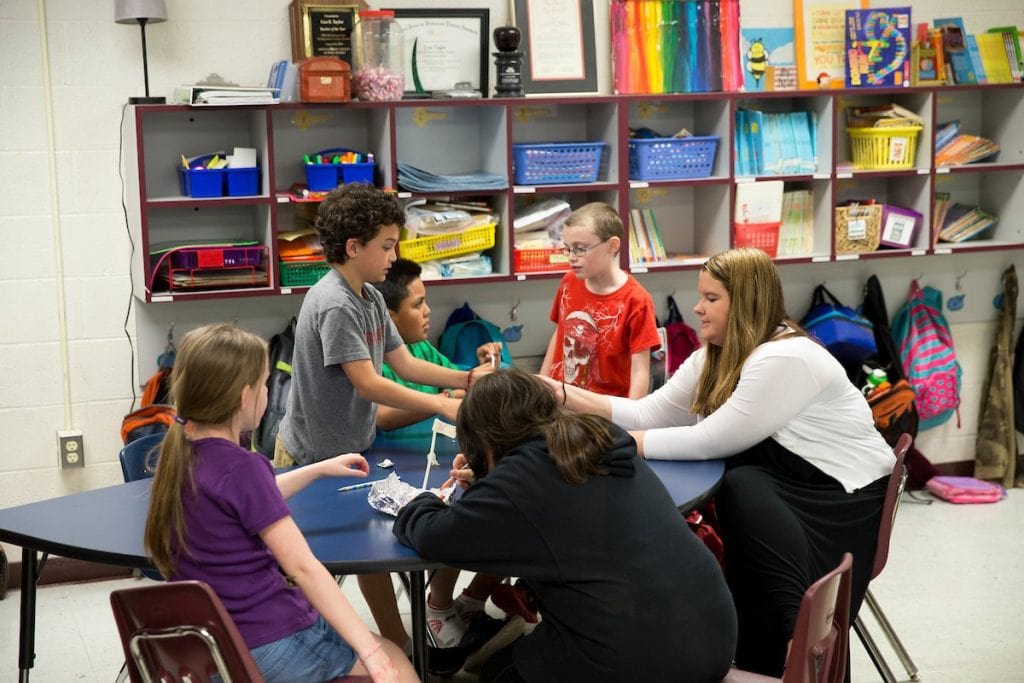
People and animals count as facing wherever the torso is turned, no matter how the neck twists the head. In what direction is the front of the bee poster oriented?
toward the camera

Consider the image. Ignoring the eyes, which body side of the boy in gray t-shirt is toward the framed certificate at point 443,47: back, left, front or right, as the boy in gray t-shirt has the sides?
left

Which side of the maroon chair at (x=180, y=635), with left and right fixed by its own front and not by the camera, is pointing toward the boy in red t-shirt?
front

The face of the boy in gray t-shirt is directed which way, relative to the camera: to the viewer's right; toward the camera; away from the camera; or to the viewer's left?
to the viewer's right

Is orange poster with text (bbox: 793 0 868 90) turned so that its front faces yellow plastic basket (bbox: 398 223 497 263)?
no

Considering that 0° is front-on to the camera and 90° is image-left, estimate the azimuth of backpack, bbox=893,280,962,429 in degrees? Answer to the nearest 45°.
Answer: approximately 0°

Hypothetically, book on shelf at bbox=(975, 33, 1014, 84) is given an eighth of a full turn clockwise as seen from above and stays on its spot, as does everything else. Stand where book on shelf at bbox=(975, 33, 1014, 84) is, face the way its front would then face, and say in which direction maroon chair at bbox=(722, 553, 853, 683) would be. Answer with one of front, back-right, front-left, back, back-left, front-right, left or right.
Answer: front-left

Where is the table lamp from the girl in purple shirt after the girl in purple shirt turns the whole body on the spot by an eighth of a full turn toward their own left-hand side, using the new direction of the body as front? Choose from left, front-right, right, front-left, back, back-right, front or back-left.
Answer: front

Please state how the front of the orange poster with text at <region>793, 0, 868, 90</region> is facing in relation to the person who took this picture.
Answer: facing the viewer

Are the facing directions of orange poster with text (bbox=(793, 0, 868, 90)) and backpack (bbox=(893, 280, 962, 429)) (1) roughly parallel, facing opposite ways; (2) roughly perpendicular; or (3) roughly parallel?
roughly parallel

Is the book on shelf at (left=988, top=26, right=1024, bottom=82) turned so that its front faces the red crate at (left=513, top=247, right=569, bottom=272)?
no

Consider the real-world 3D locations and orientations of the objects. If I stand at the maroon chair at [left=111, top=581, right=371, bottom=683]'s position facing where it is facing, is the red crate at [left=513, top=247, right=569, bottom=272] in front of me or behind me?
in front

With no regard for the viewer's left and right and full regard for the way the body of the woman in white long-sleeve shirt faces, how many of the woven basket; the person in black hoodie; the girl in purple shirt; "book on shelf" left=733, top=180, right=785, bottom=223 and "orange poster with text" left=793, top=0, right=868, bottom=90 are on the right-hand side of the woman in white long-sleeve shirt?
3

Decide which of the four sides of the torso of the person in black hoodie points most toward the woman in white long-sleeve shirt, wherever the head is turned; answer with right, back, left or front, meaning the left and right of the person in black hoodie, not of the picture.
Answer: right

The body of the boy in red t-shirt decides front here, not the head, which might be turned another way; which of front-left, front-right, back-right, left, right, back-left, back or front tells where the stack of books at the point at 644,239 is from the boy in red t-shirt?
back-right

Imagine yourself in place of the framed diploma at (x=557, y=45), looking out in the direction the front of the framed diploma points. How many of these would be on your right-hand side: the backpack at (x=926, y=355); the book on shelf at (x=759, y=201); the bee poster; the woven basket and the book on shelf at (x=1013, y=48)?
0

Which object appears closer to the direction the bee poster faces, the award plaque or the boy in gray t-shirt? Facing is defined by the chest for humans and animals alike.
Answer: the boy in gray t-shirt

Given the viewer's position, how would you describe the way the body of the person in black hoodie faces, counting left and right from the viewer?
facing away from the viewer and to the left of the viewer

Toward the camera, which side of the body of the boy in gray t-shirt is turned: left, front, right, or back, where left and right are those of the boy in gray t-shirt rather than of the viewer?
right
